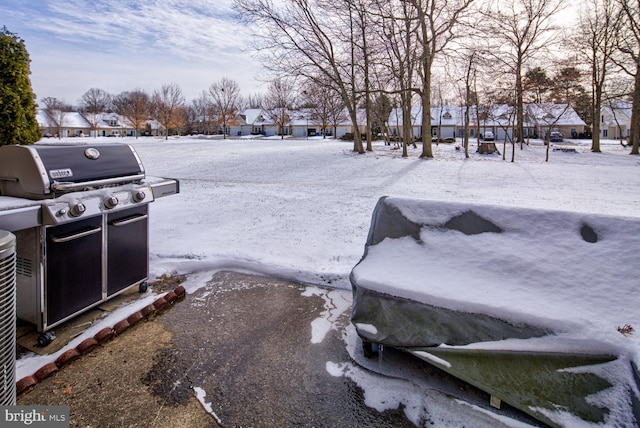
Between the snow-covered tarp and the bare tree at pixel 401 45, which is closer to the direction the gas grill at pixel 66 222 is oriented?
the snow-covered tarp

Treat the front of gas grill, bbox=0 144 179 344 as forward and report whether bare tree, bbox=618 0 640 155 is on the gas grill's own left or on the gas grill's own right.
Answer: on the gas grill's own left

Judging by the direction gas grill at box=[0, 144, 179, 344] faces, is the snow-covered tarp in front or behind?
in front

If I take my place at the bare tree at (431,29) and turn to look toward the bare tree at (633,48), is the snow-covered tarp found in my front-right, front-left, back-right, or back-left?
back-right

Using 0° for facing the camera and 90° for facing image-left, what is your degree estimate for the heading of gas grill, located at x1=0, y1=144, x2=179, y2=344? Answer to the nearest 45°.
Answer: approximately 315°

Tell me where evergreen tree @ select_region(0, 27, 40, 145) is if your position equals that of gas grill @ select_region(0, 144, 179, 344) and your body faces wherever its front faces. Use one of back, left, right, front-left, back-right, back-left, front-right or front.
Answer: back-left

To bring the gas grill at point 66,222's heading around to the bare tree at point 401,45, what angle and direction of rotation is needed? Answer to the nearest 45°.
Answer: approximately 90° to its left

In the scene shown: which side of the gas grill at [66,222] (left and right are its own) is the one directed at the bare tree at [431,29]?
left
